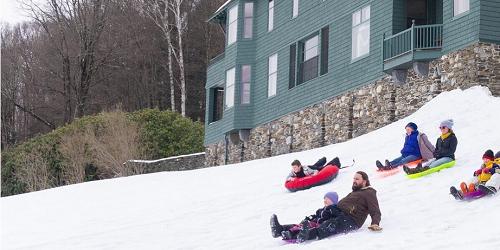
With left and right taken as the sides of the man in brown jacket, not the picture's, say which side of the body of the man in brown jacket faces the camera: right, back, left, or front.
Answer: left

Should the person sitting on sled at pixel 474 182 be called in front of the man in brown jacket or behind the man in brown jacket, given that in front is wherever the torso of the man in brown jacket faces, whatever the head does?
behind

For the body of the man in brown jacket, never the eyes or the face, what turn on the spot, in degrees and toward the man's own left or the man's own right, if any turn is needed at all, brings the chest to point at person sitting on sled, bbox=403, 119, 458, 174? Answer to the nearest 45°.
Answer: approximately 135° to the man's own right

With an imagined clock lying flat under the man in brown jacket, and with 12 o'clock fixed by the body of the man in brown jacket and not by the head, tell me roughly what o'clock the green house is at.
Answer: The green house is roughly at 3 o'clock from the man in brown jacket.

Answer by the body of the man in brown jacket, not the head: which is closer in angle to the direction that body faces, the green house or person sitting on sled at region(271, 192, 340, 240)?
the person sitting on sled

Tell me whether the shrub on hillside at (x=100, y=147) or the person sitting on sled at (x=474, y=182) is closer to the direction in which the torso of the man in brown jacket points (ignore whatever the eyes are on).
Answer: the shrub on hillside

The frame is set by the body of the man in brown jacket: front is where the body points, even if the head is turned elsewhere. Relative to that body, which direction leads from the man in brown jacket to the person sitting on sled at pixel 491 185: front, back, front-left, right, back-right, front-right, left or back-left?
back

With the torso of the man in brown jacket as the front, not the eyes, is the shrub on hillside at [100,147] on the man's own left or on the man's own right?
on the man's own right
